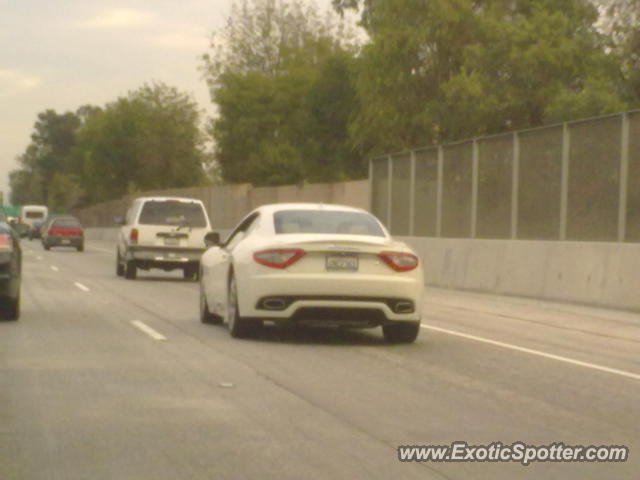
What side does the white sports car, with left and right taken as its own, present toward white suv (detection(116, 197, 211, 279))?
front

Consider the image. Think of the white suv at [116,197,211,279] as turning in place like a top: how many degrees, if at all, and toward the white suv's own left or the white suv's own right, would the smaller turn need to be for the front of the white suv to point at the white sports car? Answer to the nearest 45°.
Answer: approximately 180°

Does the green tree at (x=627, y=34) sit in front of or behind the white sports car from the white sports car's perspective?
in front

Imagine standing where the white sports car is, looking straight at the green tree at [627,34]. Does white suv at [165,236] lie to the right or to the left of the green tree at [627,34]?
left

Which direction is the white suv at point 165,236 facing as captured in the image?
away from the camera

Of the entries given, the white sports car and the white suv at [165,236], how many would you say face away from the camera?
2

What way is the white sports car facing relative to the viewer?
away from the camera
